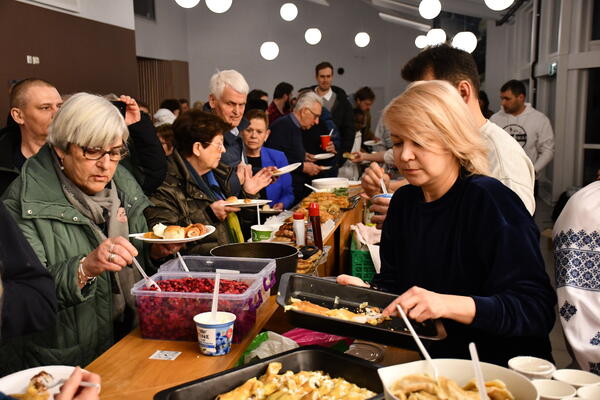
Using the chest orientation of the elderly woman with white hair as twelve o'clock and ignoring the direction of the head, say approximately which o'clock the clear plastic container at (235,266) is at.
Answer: The clear plastic container is roughly at 11 o'clock from the elderly woman with white hair.

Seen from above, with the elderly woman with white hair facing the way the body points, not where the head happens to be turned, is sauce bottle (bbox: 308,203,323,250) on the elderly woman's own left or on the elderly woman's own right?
on the elderly woman's own left

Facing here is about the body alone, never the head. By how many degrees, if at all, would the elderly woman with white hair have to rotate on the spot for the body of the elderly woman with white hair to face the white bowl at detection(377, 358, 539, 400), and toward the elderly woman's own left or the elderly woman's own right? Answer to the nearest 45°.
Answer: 0° — they already face it

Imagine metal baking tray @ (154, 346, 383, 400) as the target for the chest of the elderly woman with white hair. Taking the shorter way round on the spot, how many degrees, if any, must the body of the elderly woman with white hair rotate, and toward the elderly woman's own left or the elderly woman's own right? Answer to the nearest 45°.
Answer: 0° — they already face it

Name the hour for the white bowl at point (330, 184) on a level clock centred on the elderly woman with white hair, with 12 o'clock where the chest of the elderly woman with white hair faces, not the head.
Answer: The white bowl is roughly at 9 o'clock from the elderly woman with white hair.

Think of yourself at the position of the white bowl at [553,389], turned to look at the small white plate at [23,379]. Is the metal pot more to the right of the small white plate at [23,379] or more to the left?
right

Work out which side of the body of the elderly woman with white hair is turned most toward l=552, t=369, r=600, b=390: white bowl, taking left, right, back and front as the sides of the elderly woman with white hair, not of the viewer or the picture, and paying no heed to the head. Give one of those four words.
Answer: front

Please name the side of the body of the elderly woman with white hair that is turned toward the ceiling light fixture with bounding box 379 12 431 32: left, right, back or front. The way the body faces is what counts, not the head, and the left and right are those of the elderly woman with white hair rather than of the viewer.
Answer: left

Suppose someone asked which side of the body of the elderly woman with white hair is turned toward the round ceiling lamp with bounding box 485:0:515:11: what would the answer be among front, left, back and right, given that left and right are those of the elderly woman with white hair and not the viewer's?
left

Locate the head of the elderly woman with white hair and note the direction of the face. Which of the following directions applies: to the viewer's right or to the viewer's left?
to the viewer's right

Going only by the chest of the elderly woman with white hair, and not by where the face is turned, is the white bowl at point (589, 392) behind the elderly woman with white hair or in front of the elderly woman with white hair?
in front

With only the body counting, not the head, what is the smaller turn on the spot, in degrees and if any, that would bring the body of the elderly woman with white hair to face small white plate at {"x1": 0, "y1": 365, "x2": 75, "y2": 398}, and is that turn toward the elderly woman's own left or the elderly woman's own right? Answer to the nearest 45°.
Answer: approximately 45° to the elderly woman's own right

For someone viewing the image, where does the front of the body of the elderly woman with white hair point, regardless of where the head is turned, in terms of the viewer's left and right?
facing the viewer and to the right of the viewer
